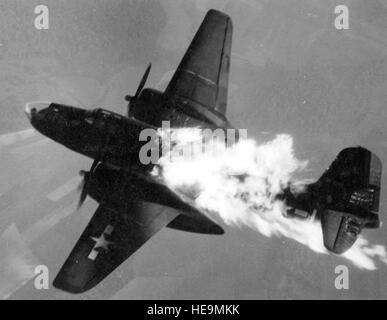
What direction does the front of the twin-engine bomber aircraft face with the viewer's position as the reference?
facing to the left of the viewer
